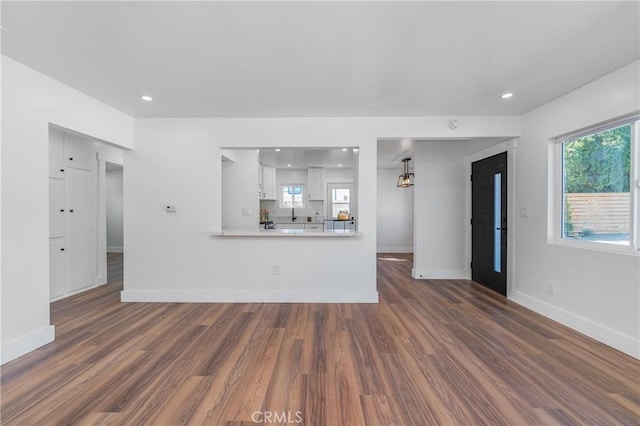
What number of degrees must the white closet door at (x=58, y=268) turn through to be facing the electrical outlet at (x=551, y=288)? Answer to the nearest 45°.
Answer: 0° — it already faces it

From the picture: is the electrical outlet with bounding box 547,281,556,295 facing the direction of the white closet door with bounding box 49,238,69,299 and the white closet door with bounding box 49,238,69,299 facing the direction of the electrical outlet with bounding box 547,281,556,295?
yes

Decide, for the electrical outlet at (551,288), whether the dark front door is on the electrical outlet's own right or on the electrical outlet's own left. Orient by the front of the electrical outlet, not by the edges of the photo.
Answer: on the electrical outlet's own right

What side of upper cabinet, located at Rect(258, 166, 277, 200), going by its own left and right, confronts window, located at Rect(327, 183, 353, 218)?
left

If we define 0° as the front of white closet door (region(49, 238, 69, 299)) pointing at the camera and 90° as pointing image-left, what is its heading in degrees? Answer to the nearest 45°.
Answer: approximately 315°

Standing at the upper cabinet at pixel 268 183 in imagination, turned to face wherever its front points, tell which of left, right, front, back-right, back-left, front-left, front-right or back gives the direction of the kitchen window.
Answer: back-left

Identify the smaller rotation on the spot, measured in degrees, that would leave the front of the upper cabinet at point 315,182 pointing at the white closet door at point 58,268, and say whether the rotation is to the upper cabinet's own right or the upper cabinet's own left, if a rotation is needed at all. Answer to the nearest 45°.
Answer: approximately 45° to the upper cabinet's own right

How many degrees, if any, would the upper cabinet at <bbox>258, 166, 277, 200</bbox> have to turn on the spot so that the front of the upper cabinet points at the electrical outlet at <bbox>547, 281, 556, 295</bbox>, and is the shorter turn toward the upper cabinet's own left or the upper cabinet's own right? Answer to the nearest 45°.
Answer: approximately 45° to the upper cabinet's own left

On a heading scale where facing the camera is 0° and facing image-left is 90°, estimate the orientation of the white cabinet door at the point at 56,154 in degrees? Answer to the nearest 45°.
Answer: approximately 315°

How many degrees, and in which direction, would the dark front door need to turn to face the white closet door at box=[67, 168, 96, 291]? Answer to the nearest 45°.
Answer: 0° — it already faces it

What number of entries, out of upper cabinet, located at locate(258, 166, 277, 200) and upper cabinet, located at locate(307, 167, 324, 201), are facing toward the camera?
2

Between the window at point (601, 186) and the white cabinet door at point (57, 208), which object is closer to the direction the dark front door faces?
the white cabinet door

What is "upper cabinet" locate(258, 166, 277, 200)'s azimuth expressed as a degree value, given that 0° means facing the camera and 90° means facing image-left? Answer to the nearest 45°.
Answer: approximately 0°

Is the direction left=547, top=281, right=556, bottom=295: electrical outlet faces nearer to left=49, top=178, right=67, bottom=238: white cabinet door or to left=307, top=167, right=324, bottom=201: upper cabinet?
the white cabinet door
